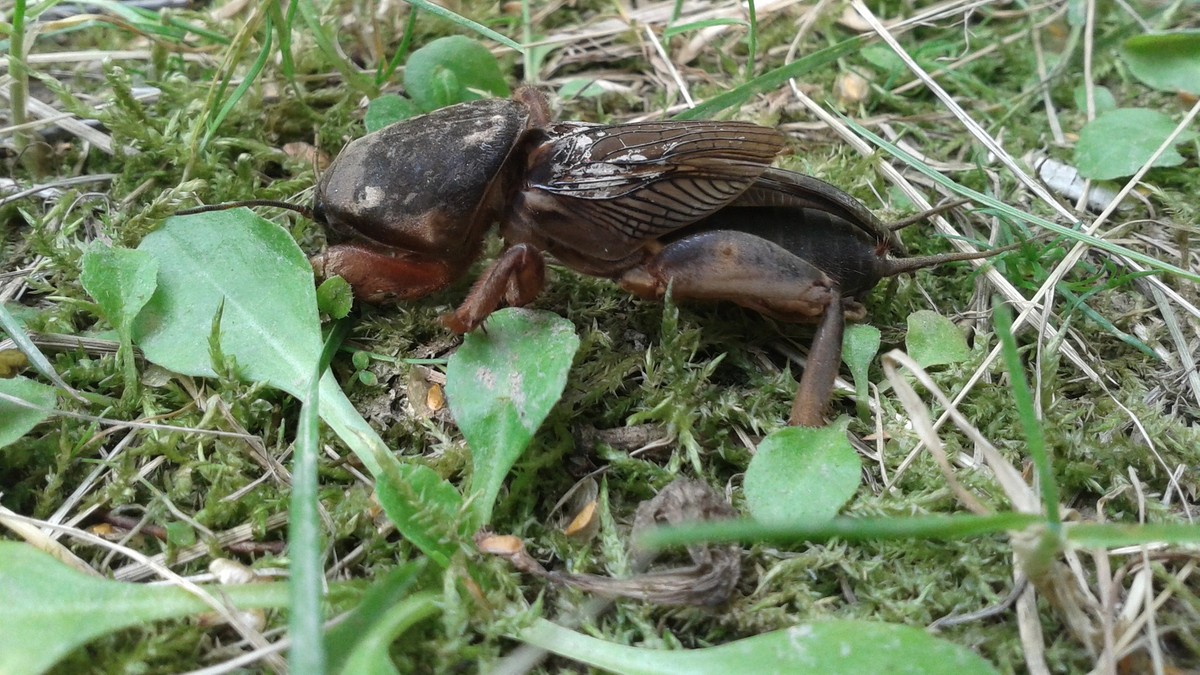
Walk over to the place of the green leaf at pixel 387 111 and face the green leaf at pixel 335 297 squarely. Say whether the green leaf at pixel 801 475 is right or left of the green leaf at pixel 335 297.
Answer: left

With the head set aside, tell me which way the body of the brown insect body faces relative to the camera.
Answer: to the viewer's left

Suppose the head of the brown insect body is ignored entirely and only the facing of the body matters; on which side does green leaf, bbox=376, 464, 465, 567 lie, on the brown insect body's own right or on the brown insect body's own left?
on the brown insect body's own left

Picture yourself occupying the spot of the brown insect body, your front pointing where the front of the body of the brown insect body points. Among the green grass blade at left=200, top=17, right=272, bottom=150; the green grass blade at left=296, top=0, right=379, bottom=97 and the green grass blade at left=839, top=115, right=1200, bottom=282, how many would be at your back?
1

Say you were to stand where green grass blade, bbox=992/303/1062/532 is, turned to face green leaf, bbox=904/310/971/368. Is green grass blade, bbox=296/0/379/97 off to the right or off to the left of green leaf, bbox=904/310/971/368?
left

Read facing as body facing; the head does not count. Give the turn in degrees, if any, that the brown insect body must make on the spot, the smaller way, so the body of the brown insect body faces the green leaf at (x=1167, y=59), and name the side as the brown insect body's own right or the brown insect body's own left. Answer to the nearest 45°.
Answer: approximately 135° to the brown insect body's own right

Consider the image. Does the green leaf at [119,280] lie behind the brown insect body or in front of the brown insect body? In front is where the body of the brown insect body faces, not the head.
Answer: in front

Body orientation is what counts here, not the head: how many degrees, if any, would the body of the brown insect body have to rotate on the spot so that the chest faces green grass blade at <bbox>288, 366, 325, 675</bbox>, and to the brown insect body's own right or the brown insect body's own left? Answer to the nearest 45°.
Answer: approximately 90° to the brown insect body's own left

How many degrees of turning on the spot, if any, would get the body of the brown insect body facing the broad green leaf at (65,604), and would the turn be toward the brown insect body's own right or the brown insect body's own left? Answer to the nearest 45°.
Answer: approximately 45° to the brown insect body's own left
